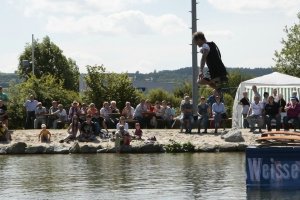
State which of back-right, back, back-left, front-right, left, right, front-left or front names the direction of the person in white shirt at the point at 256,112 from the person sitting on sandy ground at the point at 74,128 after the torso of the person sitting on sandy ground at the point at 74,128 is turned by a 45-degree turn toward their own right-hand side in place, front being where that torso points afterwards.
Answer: back

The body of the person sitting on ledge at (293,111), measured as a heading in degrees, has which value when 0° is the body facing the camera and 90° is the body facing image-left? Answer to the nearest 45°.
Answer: approximately 0°

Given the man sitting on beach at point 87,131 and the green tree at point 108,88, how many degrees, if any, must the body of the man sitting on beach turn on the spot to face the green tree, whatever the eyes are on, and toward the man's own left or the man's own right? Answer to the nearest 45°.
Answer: approximately 180°

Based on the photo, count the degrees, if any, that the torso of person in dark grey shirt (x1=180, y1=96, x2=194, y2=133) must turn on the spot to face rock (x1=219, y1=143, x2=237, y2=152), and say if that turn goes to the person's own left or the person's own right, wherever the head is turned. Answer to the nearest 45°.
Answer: approximately 45° to the person's own left

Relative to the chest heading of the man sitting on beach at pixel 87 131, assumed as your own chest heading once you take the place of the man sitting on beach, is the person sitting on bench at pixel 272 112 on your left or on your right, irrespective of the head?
on your left

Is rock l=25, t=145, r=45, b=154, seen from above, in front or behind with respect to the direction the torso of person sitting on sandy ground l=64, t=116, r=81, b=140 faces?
in front

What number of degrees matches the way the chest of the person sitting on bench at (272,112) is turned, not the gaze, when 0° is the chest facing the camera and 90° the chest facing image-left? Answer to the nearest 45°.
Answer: approximately 0°
